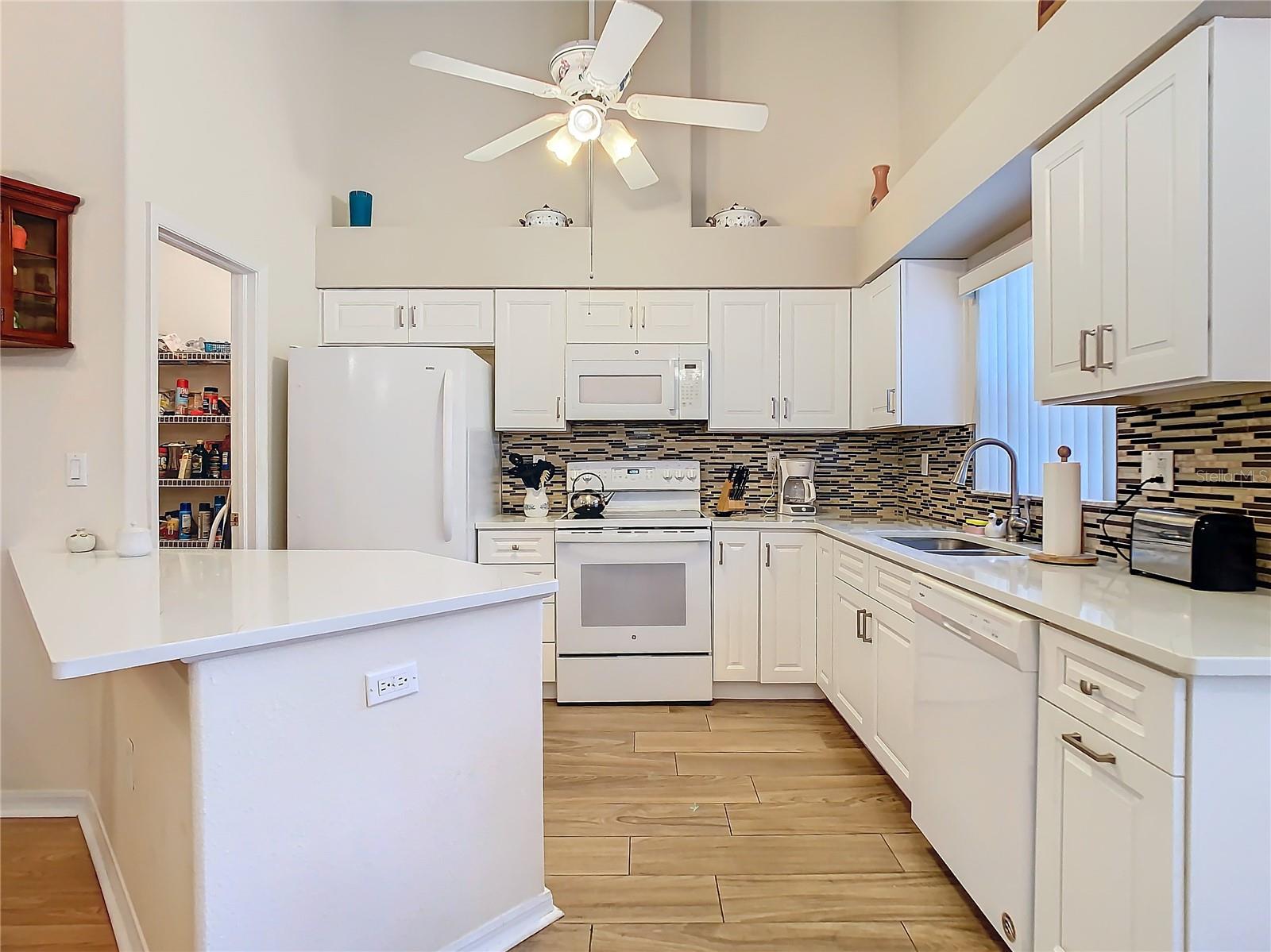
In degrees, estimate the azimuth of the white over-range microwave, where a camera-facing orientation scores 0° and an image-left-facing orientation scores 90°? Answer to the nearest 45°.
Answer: approximately 0°

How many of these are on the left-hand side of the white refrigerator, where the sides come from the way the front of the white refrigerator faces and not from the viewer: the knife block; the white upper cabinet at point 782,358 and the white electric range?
3

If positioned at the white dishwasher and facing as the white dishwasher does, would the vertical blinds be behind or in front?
behind

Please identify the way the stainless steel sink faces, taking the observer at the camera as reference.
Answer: facing to the left of the viewer

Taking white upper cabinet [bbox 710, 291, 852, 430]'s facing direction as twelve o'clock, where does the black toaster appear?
The black toaster is roughly at 11 o'clock from the white upper cabinet.

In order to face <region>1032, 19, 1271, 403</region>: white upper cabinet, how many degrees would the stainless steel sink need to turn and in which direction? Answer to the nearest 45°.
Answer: approximately 90° to its left

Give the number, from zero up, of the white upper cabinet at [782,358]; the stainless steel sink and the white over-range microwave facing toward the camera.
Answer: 2

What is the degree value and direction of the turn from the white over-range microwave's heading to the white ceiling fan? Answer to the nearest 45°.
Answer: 0° — it already faces it

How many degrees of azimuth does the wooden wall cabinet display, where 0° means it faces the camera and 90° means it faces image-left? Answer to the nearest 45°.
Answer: approximately 315°
